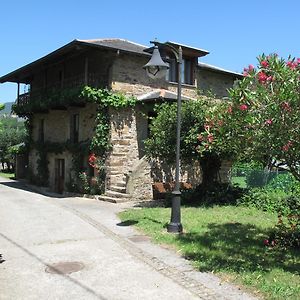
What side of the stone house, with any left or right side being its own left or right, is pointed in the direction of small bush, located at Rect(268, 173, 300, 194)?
left

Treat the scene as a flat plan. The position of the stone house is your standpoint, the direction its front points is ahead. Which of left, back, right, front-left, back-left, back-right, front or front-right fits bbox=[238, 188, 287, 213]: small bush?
left

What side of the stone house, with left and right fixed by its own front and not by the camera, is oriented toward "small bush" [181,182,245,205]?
left

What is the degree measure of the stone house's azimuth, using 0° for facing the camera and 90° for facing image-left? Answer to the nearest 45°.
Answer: approximately 45°

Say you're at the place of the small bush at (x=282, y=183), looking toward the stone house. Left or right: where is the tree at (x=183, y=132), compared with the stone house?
left

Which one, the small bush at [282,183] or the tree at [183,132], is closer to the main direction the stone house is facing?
the tree
